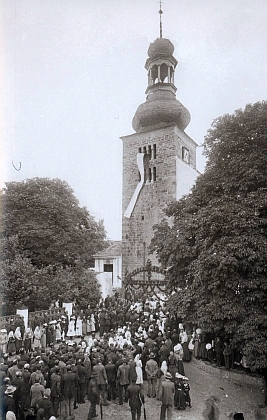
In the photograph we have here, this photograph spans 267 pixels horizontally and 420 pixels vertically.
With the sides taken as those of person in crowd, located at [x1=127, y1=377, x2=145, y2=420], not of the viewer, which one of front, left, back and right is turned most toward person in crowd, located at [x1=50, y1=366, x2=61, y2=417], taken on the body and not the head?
left

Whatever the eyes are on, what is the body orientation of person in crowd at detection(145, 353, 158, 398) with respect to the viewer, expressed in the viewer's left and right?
facing away from the viewer

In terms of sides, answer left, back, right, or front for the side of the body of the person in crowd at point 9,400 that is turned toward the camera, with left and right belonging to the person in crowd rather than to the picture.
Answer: back

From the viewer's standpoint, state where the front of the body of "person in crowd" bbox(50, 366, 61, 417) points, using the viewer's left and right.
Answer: facing away from the viewer

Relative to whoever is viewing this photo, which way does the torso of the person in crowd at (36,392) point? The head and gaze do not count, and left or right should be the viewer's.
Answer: facing away from the viewer

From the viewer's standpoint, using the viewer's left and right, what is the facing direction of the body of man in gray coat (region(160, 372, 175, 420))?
facing away from the viewer

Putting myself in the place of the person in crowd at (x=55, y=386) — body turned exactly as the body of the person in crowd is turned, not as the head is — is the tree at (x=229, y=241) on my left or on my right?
on my right

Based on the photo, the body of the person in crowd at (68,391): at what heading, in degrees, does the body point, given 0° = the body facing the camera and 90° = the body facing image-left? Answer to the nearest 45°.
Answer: approximately 180°

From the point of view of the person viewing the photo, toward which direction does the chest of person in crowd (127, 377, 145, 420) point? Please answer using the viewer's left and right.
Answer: facing away from the viewer

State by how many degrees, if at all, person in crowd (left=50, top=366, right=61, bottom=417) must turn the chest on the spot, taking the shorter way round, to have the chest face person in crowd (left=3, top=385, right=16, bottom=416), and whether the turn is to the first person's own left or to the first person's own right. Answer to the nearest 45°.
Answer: approximately 135° to the first person's own left

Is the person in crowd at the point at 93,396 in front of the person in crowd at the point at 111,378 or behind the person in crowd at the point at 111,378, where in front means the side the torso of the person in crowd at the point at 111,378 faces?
behind

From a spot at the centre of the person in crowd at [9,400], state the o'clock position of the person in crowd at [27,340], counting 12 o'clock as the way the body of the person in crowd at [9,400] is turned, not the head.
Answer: the person in crowd at [27,340] is roughly at 12 o'clock from the person in crowd at [9,400].

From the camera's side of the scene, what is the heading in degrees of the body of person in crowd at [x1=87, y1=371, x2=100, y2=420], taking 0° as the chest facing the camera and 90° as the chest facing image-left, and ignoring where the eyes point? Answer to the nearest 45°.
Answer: approximately 180°
